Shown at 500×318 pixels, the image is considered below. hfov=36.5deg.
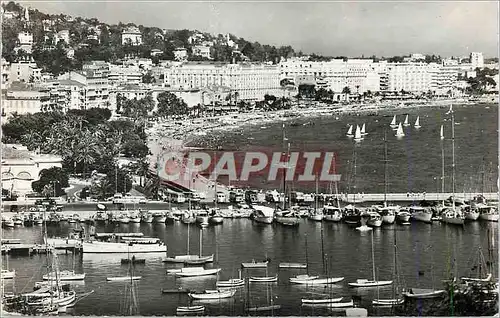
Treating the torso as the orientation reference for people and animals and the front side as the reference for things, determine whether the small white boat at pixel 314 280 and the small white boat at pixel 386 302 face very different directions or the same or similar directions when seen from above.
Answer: same or similar directions

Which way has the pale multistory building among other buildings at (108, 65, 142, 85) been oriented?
toward the camera

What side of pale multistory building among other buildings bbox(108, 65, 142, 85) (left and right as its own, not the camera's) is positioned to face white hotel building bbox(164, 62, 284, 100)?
left

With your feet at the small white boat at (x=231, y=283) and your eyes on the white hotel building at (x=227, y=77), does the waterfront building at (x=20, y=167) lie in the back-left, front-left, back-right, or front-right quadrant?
front-left

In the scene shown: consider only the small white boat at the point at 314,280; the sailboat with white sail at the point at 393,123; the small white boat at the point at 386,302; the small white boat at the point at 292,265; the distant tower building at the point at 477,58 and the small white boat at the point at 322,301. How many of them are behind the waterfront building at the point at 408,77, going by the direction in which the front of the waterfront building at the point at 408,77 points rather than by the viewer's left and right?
1

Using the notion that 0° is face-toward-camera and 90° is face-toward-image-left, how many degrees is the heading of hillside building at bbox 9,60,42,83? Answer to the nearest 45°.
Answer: approximately 315°

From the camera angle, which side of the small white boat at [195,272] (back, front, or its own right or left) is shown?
right

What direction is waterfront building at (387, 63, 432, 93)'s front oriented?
toward the camera

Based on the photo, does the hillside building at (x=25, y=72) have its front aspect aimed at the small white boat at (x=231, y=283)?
yes

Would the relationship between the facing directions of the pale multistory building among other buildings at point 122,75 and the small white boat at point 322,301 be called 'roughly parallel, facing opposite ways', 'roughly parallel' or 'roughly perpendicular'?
roughly perpendicular

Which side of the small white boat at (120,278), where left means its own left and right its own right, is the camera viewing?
right

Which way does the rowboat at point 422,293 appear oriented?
to the viewer's right

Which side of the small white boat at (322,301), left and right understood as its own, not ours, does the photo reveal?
right
